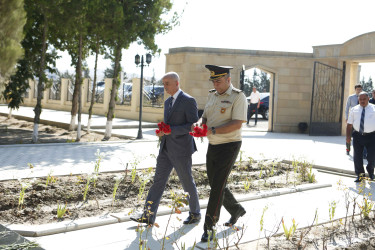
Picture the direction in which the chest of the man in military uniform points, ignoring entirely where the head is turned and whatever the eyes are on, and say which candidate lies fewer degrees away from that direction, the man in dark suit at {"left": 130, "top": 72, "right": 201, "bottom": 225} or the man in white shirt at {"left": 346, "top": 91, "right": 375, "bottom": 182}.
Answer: the man in dark suit

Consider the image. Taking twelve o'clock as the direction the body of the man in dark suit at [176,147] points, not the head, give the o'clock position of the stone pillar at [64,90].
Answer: The stone pillar is roughly at 4 o'clock from the man in dark suit.

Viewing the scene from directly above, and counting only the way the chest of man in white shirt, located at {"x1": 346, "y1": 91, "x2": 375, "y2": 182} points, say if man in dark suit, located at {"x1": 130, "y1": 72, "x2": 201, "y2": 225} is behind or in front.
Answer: in front

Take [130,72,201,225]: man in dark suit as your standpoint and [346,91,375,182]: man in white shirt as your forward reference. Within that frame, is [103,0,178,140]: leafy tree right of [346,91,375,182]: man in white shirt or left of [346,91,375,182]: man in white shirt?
left

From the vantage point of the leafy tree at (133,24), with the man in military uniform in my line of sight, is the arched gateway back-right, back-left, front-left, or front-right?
back-left

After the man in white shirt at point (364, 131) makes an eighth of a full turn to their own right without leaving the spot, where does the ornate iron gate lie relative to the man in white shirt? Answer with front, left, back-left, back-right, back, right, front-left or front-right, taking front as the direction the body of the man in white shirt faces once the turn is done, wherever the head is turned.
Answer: back-right

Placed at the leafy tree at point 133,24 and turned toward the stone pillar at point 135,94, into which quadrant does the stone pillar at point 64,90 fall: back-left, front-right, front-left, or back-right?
front-left

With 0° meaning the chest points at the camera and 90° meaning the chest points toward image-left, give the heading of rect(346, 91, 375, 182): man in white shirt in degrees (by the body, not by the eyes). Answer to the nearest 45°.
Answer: approximately 0°

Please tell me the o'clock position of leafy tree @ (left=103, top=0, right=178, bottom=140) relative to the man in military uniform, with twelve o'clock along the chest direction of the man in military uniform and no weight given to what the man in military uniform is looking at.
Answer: The leafy tree is roughly at 4 o'clock from the man in military uniform.

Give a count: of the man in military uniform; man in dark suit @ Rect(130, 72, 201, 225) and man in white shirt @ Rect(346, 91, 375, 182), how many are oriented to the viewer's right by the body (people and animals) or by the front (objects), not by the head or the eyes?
0

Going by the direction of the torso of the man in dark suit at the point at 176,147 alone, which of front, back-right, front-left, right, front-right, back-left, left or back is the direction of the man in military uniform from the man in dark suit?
left

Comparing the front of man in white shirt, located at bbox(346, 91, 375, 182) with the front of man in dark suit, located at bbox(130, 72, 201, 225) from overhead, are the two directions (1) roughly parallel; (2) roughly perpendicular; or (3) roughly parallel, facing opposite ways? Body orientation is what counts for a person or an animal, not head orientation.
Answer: roughly parallel

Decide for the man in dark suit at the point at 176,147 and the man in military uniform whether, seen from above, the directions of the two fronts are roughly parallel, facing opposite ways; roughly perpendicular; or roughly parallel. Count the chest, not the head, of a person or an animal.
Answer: roughly parallel

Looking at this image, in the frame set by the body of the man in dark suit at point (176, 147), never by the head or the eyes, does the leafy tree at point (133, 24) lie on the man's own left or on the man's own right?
on the man's own right
